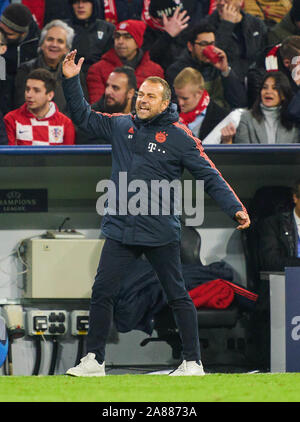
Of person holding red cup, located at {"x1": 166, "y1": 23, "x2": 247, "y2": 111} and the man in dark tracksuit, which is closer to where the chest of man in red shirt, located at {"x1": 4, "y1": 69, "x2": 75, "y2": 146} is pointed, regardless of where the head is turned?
the man in dark tracksuit

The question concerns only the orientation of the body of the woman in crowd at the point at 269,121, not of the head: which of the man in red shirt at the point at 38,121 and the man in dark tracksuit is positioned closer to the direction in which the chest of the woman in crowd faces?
the man in dark tracksuit

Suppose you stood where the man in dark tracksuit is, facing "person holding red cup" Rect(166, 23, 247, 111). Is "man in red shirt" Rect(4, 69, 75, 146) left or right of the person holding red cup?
left

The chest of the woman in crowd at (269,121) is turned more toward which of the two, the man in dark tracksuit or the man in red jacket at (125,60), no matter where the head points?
the man in dark tracksuit

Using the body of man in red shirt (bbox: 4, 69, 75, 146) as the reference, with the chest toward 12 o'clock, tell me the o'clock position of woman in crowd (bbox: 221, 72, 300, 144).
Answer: The woman in crowd is roughly at 9 o'clock from the man in red shirt.

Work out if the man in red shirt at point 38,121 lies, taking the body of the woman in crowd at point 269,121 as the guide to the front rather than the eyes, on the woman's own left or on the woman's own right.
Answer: on the woman's own right

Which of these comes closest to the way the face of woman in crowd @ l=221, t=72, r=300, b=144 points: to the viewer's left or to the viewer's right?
to the viewer's left

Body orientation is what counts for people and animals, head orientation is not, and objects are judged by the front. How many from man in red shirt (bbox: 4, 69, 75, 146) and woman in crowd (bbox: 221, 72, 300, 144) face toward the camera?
2

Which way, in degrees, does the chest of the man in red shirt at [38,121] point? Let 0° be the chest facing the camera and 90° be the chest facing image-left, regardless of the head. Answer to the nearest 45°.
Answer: approximately 0°

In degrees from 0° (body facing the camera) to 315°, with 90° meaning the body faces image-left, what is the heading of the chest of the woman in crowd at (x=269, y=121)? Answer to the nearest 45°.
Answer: approximately 0°

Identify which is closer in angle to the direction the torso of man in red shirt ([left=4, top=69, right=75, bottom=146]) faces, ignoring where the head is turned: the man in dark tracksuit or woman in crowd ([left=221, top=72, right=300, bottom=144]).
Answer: the man in dark tracksuit
